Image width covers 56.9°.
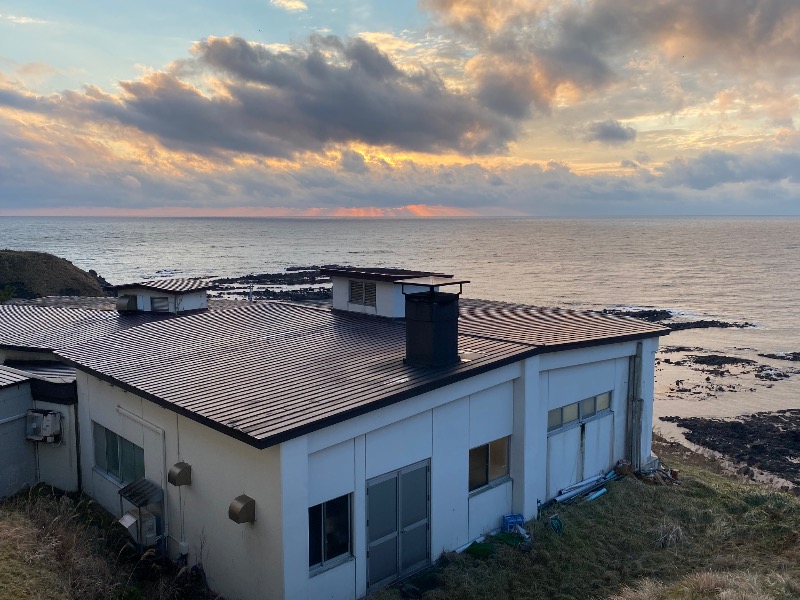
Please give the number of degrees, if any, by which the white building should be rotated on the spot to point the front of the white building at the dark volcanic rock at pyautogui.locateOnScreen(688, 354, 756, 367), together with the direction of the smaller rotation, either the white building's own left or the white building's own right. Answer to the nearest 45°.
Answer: approximately 90° to the white building's own left

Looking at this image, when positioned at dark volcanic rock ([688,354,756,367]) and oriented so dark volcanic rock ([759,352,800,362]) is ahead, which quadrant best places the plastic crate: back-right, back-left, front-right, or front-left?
back-right

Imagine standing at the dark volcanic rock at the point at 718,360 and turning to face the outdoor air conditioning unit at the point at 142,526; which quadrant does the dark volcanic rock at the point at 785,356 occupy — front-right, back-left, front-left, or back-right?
back-left

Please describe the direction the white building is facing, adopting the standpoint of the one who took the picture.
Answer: facing the viewer and to the right of the viewer

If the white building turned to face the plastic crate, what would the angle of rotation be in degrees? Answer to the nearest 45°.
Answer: approximately 45° to its left

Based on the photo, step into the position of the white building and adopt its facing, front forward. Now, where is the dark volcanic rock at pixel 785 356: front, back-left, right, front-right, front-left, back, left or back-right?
left
